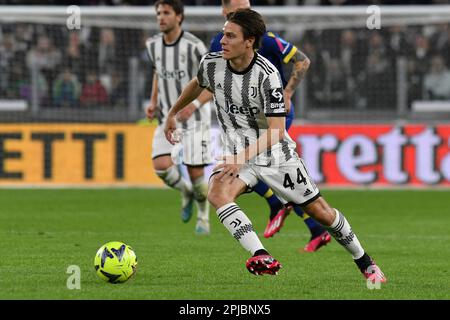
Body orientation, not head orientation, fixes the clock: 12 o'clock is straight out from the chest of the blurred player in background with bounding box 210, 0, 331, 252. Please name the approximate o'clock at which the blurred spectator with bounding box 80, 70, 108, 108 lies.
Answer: The blurred spectator is roughly at 4 o'clock from the blurred player in background.

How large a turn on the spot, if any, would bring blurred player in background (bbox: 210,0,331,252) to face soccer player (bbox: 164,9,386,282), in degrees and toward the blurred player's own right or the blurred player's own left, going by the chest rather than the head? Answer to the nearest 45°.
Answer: approximately 45° to the blurred player's own left

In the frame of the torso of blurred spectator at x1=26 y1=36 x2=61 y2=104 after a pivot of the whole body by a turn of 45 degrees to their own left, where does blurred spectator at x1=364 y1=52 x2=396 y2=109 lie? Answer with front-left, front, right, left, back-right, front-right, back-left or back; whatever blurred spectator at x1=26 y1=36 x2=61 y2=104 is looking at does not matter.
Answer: front-left

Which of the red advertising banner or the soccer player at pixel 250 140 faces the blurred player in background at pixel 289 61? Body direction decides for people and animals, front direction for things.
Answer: the red advertising banner

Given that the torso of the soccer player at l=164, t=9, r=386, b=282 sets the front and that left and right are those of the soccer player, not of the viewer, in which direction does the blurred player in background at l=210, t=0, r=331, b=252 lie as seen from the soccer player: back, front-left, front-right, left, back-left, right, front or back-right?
back-right

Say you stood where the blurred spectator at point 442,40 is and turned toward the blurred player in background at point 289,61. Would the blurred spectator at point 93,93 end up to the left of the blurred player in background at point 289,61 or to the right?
right

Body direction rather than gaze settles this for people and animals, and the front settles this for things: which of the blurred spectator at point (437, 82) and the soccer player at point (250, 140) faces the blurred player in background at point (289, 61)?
the blurred spectator

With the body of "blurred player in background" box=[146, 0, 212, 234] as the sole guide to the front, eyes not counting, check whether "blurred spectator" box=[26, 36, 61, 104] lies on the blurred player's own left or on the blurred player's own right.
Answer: on the blurred player's own right

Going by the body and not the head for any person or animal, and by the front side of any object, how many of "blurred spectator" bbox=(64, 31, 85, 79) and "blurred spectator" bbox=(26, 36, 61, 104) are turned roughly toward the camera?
2

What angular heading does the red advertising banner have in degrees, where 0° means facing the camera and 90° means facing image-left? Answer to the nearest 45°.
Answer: approximately 0°

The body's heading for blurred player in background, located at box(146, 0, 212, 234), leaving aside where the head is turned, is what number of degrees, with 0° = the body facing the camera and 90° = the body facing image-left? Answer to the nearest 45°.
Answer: approximately 45°

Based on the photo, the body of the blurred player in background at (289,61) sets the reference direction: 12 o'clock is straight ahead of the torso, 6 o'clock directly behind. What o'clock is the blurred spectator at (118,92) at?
The blurred spectator is roughly at 4 o'clock from the blurred player in background.

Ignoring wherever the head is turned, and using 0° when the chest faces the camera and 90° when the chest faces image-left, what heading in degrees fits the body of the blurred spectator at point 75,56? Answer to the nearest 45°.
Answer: approximately 0°

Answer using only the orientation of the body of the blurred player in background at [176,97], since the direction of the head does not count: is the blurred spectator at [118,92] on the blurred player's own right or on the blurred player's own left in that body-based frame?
on the blurred player's own right

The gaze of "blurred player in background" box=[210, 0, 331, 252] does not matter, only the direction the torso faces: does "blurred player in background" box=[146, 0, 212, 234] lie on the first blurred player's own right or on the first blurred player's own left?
on the first blurred player's own right
